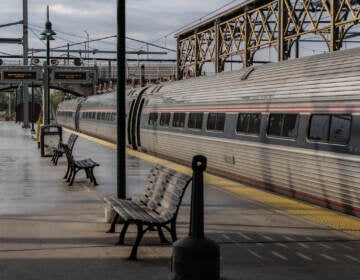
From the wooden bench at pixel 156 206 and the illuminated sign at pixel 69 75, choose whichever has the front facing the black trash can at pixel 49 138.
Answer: the illuminated sign

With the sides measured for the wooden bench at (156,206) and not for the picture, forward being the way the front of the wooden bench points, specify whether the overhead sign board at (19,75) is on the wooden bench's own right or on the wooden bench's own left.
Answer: on the wooden bench's own right

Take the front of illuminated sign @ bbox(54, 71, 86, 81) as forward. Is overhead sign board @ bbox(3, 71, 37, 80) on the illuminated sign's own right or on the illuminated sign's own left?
on the illuminated sign's own right

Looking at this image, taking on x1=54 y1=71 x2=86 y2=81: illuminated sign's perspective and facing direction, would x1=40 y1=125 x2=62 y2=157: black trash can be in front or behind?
in front

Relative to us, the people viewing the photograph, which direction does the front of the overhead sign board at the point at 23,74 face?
facing the viewer

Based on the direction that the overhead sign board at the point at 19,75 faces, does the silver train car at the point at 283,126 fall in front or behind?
in front

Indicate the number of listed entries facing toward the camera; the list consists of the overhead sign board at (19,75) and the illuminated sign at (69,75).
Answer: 2

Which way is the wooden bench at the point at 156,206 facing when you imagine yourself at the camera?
facing the viewer and to the left of the viewer

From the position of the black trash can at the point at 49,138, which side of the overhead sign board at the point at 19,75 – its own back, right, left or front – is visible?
front

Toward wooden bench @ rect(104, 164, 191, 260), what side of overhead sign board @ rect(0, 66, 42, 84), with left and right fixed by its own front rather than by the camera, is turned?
front

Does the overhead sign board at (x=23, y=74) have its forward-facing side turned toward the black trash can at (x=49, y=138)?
yes

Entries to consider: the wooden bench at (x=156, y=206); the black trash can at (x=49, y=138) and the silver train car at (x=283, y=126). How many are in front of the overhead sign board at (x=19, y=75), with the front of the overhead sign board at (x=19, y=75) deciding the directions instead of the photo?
3

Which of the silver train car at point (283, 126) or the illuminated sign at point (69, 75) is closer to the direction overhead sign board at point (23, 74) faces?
the silver train car

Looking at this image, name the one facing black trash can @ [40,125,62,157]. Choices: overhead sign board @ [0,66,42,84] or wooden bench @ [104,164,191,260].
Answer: the overhead sign board
